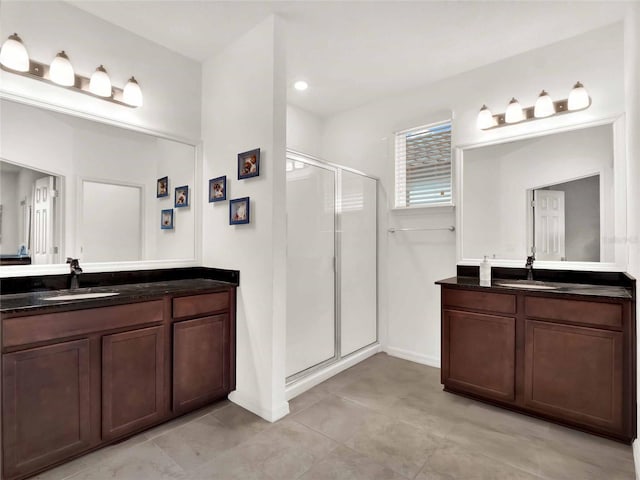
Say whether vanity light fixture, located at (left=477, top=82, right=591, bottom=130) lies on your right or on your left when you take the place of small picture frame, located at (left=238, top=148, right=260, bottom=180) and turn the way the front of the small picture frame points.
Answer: on your left

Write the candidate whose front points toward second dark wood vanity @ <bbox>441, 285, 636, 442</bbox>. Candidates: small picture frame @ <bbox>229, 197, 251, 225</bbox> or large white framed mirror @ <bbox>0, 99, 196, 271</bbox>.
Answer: the large white framed mirror

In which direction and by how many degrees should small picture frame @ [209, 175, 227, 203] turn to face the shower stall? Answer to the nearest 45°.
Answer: approximately 135° to its left

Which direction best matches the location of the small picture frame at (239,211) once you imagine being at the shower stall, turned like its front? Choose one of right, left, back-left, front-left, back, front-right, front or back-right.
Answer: right

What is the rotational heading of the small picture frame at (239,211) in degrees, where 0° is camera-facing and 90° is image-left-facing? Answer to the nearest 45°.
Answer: approximately 45°

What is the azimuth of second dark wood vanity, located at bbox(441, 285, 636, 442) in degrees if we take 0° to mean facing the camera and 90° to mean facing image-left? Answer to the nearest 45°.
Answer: approximately 45°

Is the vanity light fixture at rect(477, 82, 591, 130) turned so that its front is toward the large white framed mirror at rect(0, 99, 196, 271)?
no

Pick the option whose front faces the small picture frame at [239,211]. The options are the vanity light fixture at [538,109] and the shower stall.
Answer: the vanity light fixture
